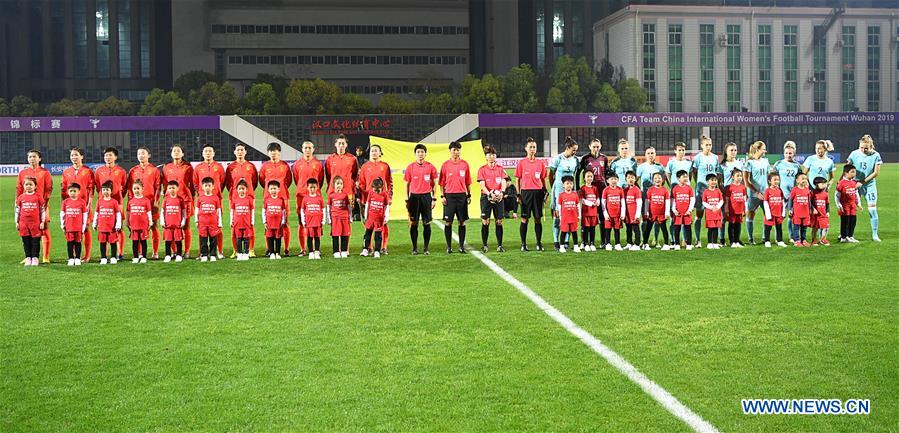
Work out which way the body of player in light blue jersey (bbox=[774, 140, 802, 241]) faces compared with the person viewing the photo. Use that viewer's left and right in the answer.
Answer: facing the viewer

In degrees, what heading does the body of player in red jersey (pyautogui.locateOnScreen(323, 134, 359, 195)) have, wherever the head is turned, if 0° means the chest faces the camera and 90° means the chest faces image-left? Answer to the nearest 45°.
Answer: approximately 0°

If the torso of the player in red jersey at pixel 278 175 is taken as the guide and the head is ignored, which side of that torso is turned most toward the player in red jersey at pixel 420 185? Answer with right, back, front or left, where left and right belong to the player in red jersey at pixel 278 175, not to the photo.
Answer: left

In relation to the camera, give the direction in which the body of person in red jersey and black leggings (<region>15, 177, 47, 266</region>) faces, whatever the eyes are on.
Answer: toward the camera

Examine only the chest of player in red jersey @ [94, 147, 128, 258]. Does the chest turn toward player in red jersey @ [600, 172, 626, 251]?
no

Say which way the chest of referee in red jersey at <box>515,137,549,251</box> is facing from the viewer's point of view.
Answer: toward the camera

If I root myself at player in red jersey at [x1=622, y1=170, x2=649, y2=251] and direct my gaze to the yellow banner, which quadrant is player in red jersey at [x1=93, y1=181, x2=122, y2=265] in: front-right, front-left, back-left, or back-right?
front-left

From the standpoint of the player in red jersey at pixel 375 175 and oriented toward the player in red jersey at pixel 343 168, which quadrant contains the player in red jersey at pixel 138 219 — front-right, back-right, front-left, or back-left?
front-left

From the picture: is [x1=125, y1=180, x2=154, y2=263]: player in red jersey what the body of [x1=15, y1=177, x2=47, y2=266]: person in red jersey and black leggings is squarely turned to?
no

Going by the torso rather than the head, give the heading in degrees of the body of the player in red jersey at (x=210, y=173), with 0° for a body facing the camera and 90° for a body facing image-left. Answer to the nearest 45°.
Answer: approximately 0°

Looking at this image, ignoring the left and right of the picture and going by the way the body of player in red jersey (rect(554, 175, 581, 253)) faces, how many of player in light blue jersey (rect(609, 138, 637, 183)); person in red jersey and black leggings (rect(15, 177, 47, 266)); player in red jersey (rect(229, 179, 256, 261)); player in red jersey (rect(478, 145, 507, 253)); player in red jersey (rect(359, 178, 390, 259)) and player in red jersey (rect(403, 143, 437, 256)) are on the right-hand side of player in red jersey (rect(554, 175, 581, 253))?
5

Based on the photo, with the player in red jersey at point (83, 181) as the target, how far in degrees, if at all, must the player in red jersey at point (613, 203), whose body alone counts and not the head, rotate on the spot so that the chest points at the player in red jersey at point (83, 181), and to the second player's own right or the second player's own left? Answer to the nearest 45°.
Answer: approximately 90° to the second player's own right

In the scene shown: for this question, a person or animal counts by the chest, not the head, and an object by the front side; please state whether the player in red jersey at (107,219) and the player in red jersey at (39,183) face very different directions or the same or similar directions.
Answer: same or similar directions

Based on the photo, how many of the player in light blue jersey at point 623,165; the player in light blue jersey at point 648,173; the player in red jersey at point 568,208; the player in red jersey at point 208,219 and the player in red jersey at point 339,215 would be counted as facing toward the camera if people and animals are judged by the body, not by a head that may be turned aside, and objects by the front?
5

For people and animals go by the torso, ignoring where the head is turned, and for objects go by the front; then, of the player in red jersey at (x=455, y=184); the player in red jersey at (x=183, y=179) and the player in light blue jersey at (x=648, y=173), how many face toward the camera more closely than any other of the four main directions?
3

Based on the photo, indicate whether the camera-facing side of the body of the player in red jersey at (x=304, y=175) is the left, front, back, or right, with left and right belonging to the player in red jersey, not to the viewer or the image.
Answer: front

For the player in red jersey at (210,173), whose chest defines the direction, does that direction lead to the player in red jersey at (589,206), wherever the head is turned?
no
